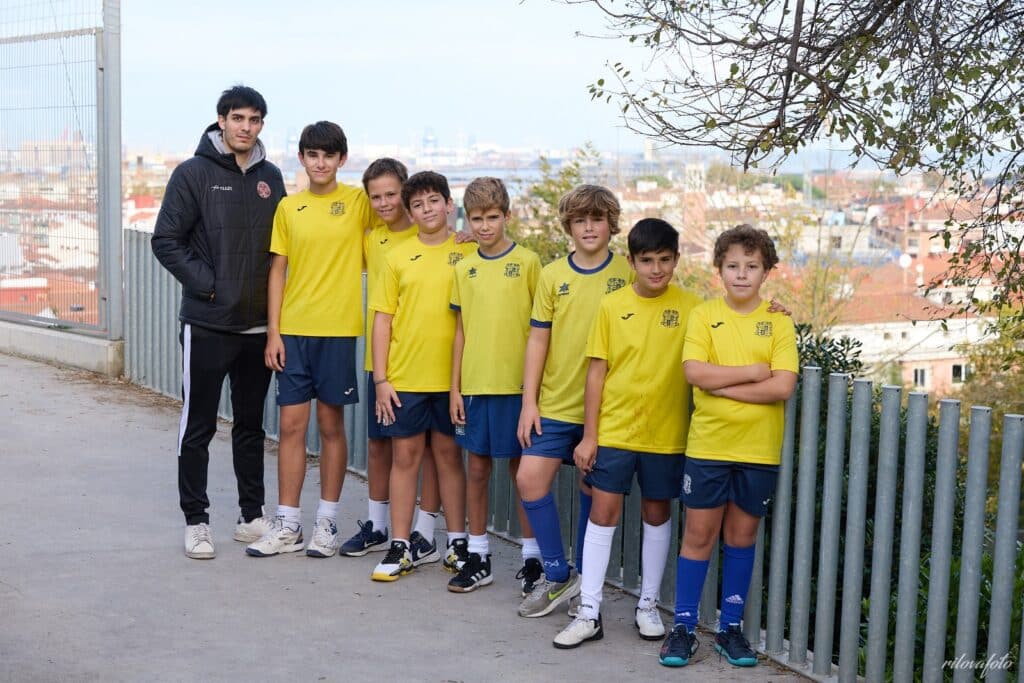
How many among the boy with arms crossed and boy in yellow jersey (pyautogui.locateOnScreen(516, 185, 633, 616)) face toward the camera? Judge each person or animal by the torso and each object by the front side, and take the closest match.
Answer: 2

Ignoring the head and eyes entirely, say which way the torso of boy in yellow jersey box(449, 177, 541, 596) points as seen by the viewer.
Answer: toward the camera

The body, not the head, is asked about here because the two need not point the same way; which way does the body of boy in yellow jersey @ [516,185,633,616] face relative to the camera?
toward the camera

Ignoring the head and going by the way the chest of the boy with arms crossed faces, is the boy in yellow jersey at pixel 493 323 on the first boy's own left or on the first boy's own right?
on the first boy's own right
